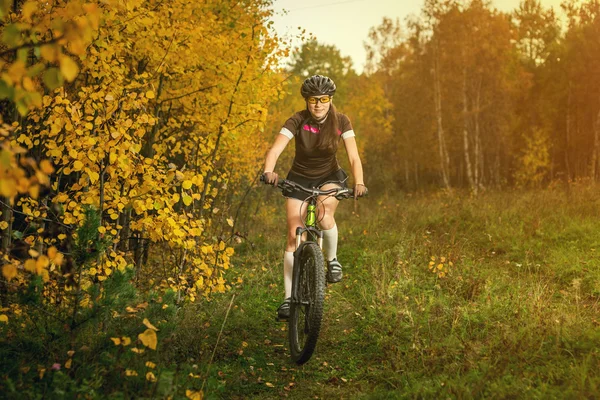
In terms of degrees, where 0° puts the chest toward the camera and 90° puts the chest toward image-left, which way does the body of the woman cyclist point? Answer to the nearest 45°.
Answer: approximately 0°

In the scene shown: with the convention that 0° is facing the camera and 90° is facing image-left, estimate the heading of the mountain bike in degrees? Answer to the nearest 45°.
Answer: approximately 0°

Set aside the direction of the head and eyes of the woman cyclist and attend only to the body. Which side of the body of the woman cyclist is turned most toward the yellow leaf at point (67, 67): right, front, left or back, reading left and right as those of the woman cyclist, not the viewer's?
front
